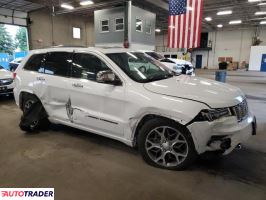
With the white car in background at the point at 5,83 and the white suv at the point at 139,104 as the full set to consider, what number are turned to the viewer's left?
0

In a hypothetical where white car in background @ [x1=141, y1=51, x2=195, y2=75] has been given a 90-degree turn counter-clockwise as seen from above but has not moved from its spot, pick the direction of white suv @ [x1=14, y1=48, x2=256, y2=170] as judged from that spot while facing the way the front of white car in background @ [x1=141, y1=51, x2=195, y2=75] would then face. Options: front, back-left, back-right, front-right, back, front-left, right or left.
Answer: back-right

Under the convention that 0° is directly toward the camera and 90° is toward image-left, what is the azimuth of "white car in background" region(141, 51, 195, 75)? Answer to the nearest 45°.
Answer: approximately 315°

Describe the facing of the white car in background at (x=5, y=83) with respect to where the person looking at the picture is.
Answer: facing the viewer and to the right of the viewer

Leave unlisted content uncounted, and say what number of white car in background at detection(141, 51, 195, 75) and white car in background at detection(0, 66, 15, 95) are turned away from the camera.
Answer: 0

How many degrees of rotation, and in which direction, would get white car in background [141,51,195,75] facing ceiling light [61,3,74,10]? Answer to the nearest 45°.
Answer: approximately 180°

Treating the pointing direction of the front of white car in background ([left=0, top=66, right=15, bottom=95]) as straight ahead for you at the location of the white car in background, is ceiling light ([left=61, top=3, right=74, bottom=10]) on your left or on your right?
on your left
